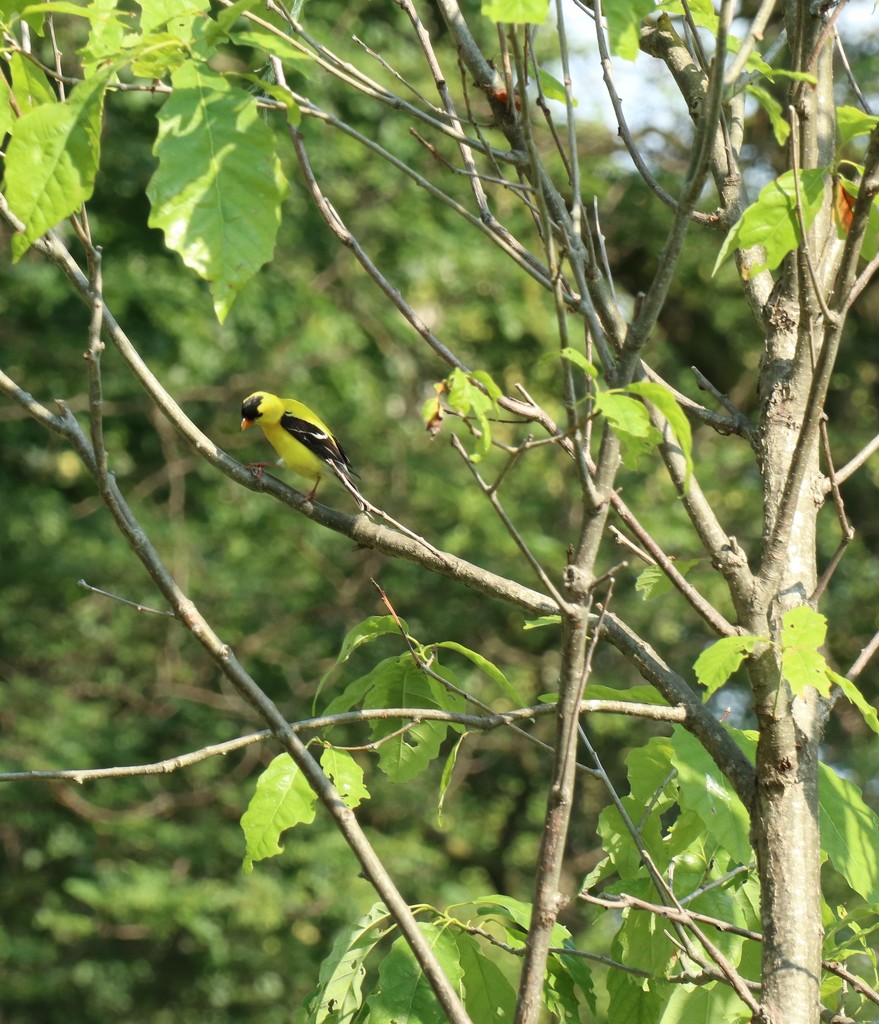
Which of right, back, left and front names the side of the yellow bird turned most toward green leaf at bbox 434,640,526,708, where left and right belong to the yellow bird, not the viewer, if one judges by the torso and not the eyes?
back

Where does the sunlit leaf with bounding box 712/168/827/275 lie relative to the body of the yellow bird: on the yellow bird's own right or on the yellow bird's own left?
on the yellow bird's own left

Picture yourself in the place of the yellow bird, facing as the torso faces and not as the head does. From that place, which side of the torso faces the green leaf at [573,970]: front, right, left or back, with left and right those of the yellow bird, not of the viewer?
back

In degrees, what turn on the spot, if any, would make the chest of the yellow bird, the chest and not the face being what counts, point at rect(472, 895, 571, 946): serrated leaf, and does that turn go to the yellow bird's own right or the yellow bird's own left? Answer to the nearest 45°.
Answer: approximately 90° to the yellow bird's own left

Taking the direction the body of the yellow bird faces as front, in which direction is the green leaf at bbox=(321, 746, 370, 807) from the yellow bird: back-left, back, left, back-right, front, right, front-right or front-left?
left

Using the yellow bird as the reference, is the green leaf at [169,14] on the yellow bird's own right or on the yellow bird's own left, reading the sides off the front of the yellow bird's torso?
on the yellow bird's own left

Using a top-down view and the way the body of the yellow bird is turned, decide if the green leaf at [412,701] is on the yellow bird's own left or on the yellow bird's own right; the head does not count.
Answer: on the yellow bird's own left

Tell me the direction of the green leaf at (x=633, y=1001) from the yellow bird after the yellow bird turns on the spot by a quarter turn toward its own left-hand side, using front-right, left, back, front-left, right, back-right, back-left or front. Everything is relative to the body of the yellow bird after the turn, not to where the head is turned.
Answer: left

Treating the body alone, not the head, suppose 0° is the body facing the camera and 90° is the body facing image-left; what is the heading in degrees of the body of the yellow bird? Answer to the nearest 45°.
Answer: approximately 90°
